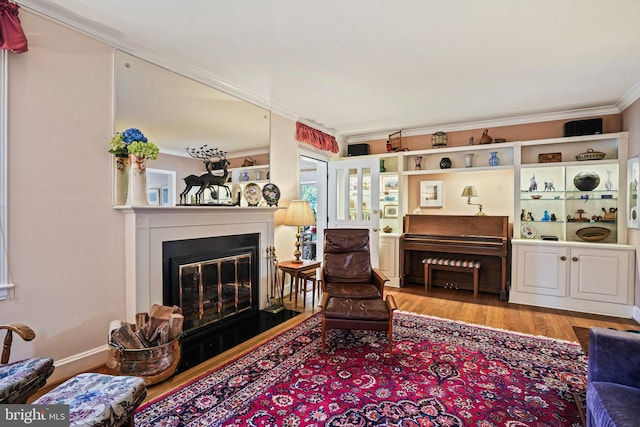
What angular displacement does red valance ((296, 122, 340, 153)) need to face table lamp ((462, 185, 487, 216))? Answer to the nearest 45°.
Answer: approximately 45° to its left

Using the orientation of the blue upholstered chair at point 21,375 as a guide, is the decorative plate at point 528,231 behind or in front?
in front

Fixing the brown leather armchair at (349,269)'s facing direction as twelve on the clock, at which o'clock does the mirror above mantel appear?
The mirror above mantel is roughly at 2 o'clock from the brown leather armchair.

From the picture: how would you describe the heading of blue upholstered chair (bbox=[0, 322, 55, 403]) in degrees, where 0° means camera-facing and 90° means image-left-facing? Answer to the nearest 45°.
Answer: approximately 315°

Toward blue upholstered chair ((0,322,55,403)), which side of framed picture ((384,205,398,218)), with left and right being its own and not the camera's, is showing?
front

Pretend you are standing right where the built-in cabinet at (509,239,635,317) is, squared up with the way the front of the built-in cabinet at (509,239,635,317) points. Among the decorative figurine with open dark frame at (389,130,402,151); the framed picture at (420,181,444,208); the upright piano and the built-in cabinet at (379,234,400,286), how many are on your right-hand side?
4

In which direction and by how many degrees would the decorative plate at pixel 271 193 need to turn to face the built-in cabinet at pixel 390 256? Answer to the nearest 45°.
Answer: approximately 90° to its left

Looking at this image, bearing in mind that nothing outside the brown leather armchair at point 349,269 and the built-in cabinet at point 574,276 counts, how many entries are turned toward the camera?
2

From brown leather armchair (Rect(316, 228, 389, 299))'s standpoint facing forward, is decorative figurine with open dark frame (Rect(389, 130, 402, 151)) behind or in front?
behind

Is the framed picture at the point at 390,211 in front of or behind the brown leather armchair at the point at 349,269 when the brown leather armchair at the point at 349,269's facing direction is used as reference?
behind

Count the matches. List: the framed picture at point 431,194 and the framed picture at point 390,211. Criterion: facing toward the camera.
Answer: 2

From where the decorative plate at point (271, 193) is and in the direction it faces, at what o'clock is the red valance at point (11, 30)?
The red valance is roughly at 3 o'clock from the decorative plate.
